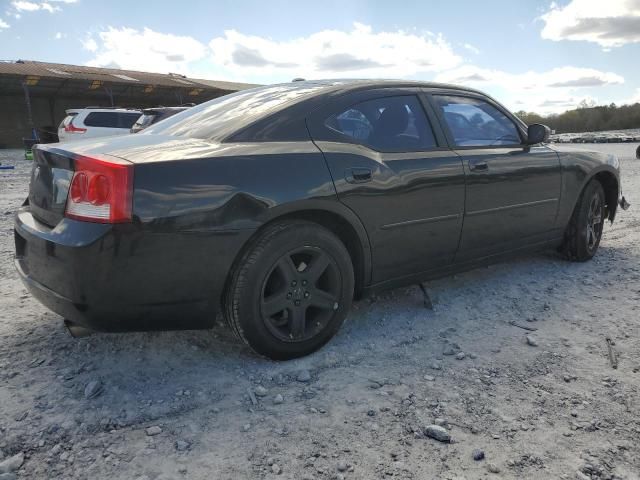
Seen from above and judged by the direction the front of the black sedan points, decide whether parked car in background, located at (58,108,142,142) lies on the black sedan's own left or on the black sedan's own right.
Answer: on the black sedan's own left

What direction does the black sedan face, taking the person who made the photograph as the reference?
facing away from the viewer and to the right of the viewer

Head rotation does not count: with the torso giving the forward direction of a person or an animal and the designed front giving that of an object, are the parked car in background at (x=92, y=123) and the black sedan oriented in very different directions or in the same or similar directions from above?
same or similar directions

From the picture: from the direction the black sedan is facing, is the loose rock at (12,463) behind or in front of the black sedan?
behind

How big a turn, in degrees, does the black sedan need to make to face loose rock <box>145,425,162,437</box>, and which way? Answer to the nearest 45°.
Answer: approximately 180°

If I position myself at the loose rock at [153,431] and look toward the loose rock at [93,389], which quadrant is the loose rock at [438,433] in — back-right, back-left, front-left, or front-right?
back-right

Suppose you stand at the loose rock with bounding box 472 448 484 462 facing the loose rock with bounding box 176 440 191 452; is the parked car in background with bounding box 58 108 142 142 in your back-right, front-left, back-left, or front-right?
front-right

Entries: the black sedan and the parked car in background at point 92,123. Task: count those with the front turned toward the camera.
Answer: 0

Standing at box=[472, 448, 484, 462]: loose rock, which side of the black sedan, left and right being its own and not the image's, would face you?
right

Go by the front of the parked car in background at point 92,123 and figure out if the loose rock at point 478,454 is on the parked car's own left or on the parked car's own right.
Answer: on the parked car's own right

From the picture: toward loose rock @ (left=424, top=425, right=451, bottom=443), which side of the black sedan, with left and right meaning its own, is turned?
right
